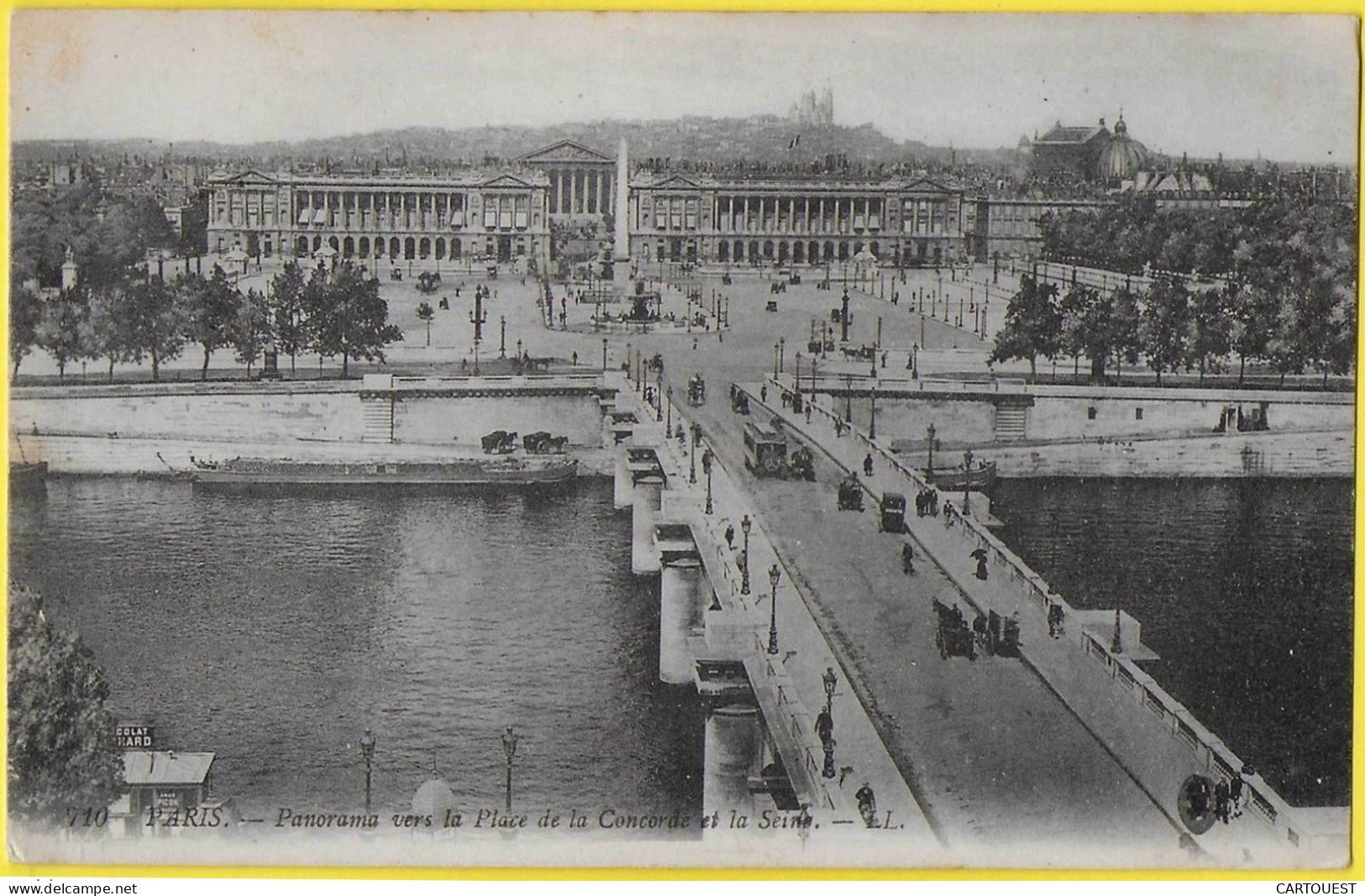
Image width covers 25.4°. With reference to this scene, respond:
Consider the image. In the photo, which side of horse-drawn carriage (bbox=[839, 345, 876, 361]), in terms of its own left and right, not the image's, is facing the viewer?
left

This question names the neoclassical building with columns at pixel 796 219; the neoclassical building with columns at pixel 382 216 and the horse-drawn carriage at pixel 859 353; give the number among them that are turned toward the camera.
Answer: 2

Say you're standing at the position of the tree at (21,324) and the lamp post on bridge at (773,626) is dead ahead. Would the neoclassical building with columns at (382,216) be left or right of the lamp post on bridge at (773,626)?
left

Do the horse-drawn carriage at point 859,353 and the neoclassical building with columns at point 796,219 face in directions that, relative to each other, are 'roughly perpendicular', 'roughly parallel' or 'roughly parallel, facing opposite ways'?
roughly perpendicular

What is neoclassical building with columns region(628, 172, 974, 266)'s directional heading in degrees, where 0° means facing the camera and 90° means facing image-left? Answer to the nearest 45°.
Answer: approximately 0°

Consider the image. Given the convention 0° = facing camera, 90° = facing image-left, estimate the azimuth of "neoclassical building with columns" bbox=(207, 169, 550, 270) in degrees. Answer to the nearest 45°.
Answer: approximately 0°
